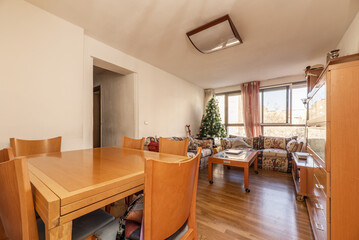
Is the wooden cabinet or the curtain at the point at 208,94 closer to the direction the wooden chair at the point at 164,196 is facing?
the curtain

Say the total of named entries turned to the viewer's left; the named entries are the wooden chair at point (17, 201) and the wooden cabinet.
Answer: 1

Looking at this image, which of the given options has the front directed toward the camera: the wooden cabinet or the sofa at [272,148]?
the sofa

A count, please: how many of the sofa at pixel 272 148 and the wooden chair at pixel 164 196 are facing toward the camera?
1

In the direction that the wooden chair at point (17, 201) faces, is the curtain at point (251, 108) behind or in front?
in front

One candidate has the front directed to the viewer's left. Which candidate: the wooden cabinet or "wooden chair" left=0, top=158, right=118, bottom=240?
the wooden cabinet

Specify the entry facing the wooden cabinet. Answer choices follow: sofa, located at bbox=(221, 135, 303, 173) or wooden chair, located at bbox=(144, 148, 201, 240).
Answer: the sofa

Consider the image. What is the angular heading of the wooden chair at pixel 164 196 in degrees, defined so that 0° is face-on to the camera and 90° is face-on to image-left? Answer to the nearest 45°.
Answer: approximately 135°

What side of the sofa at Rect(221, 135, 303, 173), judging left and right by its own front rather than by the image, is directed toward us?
front

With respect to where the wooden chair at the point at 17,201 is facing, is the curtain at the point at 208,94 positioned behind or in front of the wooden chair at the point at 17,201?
in front

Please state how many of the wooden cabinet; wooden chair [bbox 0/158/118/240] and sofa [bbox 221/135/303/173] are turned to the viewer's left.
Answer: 1

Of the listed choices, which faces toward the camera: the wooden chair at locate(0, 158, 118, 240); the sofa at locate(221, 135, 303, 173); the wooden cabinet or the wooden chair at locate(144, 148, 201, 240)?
the sofa

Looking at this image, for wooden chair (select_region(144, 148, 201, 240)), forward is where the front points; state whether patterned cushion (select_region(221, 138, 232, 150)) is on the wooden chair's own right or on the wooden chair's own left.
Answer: on the wooden chair's own right

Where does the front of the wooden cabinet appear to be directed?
to the viewer's left

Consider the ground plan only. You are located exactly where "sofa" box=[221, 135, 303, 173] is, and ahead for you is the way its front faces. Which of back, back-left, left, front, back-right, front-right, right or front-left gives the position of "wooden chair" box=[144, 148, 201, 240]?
front
